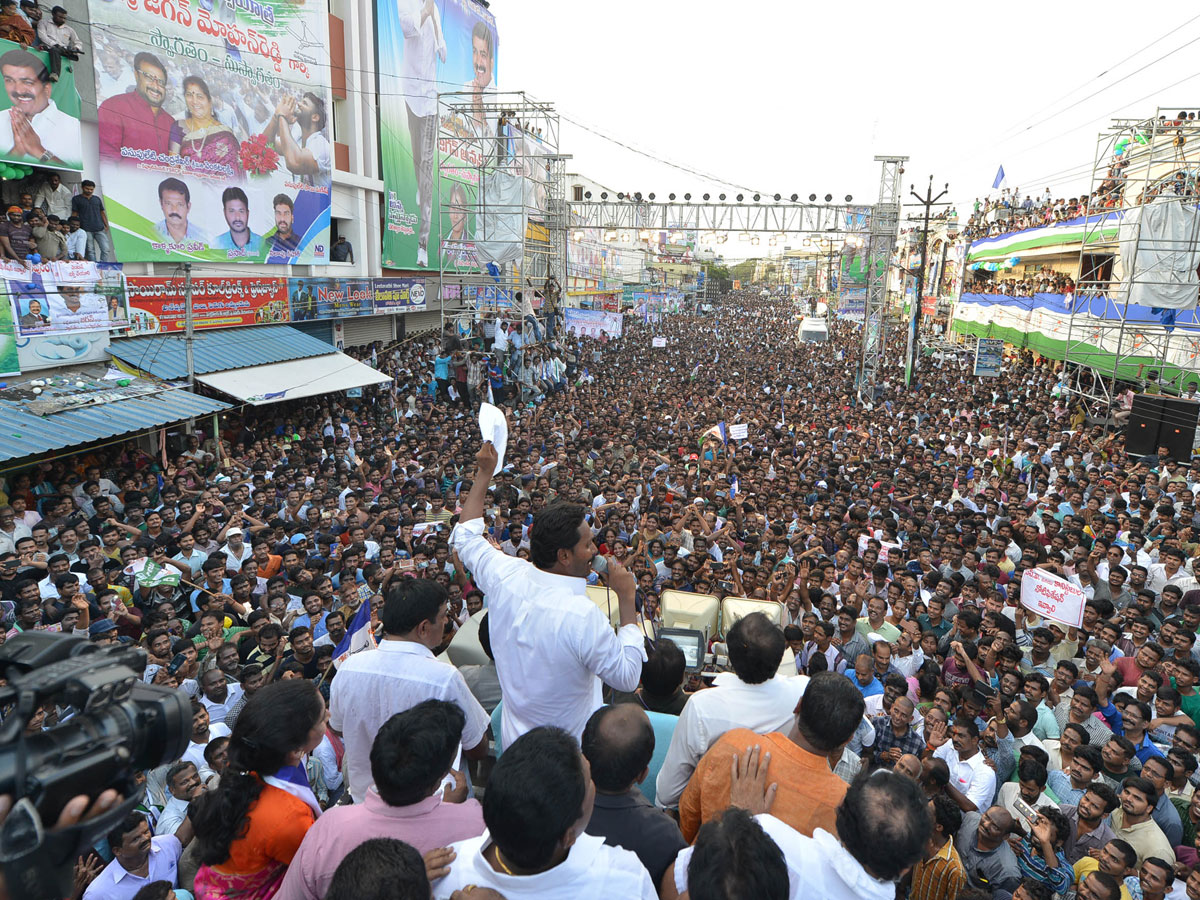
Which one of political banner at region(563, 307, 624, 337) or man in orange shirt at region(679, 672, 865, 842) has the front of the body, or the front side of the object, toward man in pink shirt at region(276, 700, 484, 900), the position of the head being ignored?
the political banner

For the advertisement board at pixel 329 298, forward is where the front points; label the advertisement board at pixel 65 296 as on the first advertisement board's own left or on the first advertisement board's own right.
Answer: on the first advertisement board's own right

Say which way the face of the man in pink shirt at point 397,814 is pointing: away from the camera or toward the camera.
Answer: away from the camera

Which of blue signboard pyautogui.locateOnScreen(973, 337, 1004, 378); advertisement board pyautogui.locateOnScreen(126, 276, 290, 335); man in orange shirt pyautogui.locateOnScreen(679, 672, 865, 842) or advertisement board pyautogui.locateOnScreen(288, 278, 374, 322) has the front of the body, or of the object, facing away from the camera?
the man in orange shirt

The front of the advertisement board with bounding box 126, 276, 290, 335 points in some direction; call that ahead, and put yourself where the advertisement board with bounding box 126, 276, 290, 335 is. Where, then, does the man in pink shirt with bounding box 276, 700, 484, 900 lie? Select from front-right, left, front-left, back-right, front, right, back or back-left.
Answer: front-right

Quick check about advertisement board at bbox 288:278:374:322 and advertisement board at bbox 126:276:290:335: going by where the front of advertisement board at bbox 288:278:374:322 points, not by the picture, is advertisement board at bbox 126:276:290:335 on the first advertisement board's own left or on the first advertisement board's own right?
on the first advertisement board's own right

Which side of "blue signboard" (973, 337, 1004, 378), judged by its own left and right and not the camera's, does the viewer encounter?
front

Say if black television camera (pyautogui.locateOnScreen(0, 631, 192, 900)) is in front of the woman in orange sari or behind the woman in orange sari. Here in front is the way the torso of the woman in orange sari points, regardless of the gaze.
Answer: behind

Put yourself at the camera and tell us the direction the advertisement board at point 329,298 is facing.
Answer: facing the viewer and to the right of the viewer

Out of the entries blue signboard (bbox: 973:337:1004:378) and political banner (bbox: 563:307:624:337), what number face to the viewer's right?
0

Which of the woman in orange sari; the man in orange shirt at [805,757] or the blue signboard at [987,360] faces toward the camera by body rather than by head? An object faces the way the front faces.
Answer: the blue signboard

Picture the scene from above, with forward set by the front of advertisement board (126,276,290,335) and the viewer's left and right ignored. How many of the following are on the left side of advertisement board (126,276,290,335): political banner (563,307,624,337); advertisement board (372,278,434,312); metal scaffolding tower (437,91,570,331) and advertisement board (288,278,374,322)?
4

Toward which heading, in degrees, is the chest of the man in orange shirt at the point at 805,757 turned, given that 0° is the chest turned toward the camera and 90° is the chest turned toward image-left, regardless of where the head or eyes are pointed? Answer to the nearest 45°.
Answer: approximately 180°

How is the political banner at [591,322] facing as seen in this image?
toward the camera

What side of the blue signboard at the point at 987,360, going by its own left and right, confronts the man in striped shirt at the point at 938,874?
front

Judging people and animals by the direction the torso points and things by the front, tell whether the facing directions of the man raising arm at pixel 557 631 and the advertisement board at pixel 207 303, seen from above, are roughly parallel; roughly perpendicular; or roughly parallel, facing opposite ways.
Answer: roughly perpendicular

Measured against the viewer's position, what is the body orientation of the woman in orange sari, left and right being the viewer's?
facing away from the viewer and to the right of the viewer
